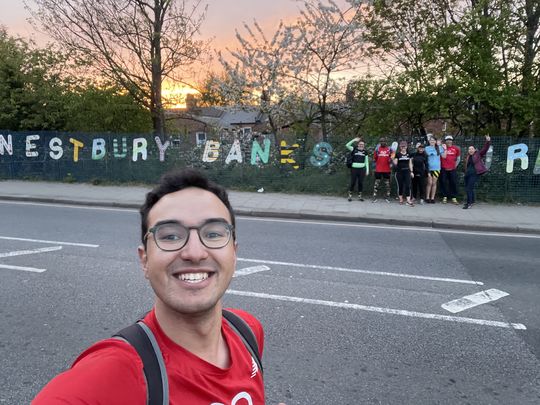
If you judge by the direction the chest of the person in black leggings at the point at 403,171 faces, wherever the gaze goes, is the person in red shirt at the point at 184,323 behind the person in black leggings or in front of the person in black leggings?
in front

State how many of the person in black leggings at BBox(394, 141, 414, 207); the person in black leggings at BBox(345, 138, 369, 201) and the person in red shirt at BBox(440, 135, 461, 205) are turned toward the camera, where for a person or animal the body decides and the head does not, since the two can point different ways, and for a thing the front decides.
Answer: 3

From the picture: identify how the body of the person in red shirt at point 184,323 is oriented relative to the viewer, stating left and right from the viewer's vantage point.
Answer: facing the viewer and to the right of the viewer

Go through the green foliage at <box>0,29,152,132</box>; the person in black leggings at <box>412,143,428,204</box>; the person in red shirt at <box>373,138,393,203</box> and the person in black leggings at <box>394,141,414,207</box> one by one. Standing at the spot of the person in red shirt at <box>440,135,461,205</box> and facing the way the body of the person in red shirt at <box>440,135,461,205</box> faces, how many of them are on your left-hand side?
0

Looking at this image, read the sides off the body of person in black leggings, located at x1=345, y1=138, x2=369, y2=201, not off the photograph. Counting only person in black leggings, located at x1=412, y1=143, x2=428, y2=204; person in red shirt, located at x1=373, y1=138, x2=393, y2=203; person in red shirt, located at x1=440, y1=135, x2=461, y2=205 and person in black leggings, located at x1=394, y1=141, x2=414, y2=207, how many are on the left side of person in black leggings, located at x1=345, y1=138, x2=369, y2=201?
4

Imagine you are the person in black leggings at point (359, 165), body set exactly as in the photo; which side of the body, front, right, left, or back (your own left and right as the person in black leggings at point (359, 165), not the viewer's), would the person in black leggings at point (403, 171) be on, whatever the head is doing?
left

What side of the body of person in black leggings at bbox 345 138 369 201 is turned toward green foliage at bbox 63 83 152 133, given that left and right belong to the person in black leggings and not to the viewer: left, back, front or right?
right

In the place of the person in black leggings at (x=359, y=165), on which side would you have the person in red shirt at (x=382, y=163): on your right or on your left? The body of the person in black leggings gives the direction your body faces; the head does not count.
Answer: on your left

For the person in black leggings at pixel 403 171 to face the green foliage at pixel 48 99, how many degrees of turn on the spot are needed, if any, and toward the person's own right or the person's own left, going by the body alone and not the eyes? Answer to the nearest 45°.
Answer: approximately 90° to the person's own right

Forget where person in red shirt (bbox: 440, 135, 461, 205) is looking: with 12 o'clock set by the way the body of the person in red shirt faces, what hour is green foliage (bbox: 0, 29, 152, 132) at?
The green foliage is roughly at 3 o'clock from the person in red shirt.

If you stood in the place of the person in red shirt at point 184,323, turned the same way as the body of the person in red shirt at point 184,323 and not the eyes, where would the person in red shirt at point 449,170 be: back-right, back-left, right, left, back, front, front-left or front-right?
left

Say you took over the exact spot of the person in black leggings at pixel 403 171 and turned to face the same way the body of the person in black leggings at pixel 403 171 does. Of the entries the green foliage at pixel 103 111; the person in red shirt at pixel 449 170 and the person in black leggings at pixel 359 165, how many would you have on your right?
2

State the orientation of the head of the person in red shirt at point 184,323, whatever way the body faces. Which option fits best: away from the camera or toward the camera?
toward the camera

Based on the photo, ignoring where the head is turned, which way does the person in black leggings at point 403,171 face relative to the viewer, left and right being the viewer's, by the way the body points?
facing the viewer

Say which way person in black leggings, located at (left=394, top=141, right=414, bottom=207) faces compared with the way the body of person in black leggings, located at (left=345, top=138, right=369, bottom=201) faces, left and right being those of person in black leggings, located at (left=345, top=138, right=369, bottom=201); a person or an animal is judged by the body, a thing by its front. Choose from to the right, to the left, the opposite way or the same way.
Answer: the same way

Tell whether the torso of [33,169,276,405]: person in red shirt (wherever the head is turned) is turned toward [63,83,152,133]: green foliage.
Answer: no

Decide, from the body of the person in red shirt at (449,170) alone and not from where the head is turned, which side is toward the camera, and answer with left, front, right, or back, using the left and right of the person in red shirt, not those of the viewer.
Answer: front

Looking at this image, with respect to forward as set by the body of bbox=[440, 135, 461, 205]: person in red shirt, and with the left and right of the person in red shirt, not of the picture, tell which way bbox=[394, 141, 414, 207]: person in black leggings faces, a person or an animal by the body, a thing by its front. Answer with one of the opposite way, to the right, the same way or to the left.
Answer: the same way

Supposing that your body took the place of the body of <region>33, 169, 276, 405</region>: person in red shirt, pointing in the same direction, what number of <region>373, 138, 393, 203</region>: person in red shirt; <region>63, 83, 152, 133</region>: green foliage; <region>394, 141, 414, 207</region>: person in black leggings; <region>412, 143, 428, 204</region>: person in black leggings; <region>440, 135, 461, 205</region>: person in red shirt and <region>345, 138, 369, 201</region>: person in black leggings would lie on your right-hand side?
0
